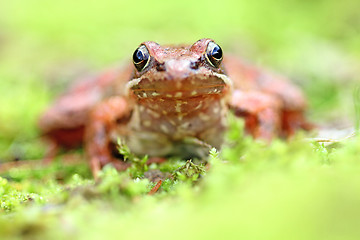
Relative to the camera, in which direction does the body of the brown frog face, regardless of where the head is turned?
toward the camera
